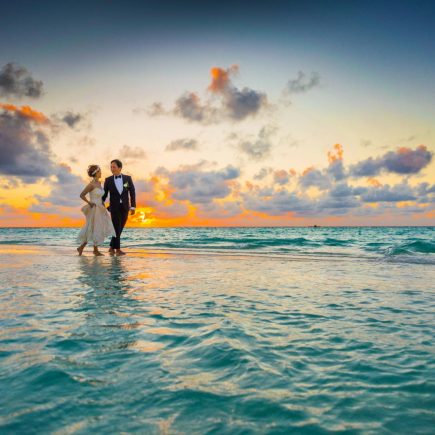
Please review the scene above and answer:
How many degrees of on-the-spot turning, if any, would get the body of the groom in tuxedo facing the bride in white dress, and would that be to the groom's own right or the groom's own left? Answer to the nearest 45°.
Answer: approximately 45° to the groom's own right

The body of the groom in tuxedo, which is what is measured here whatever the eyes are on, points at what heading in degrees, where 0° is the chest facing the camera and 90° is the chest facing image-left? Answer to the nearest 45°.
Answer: approximately 0°
